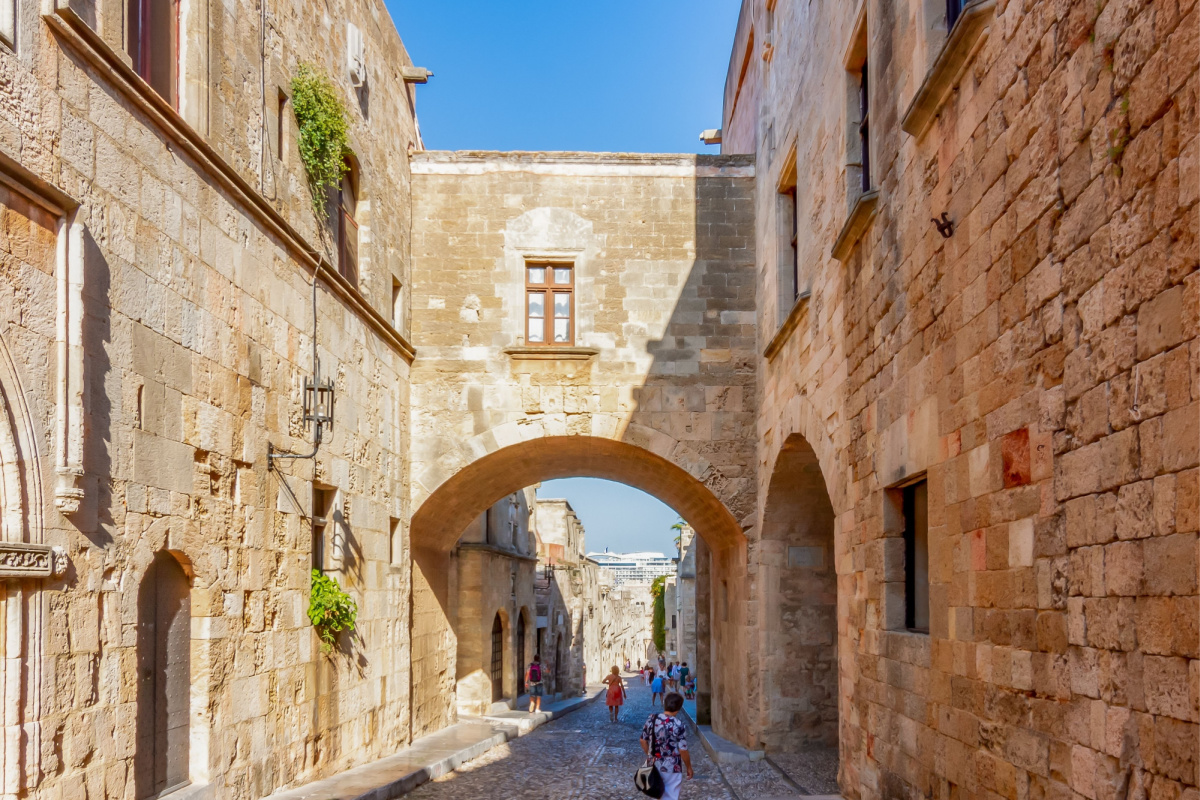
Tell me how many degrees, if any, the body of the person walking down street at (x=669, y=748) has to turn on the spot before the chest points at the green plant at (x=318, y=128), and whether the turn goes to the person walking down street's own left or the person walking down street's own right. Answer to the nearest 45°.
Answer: approximately 45° to the person walking down street's own left

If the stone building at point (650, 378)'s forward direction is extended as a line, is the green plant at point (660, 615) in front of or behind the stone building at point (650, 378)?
behind

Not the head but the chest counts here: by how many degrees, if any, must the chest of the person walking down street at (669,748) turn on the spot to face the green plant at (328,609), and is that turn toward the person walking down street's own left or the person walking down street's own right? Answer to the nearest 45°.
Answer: approximately 45° to the person walking down street's own left

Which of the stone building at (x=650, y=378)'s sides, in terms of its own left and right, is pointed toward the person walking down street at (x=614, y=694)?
back

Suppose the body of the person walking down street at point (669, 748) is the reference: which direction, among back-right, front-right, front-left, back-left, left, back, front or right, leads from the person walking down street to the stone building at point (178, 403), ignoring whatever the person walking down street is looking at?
left

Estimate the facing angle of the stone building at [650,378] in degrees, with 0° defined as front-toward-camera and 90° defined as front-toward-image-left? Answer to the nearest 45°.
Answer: approximately 0°

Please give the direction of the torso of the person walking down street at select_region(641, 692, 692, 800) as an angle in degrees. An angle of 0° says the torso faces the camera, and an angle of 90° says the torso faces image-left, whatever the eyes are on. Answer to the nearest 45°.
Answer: approximately 180°

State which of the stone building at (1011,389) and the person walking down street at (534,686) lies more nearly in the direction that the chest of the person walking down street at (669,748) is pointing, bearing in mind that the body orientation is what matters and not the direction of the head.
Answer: the person walking down street
